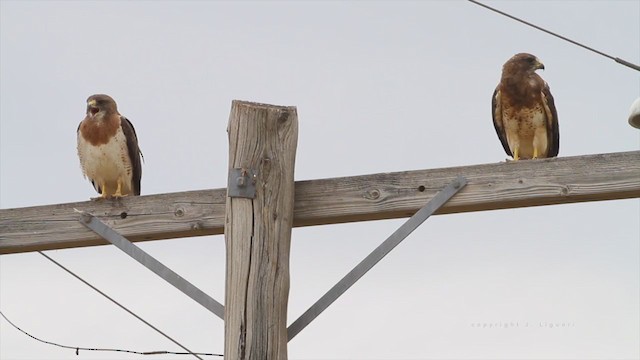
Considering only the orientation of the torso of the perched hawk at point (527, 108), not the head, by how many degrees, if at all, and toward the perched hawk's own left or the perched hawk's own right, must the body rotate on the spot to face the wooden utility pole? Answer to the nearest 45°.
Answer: approximately 45° to the perched hawk's own right

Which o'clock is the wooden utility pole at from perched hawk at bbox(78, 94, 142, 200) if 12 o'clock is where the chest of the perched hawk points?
The wooden utility pole is roughly at 10 o'clock from the perched hawk.

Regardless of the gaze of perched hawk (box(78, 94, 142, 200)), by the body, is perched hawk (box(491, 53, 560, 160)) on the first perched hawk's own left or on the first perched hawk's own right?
on the first perched hawk's own left

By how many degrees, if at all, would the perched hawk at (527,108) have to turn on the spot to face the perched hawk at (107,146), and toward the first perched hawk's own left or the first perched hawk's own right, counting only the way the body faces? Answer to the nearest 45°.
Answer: approximately 90° to the first perched hawk's own right

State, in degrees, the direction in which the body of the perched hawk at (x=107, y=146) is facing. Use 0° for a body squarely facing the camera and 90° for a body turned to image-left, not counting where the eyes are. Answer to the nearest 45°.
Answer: approximately 45°
